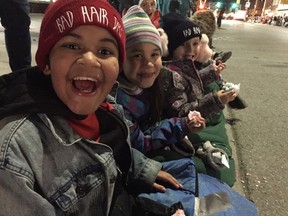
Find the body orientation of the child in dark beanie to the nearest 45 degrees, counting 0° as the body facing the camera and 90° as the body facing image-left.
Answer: approximately 315°

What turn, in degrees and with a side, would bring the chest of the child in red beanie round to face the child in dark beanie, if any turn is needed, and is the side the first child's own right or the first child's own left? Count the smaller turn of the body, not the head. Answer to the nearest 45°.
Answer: approximately 90° to the first child's own left

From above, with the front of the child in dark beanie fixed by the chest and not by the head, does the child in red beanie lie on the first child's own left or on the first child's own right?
on the first child's own right

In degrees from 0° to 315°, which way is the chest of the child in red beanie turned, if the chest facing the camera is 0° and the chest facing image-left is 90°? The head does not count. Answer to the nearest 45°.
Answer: approximately 315°
